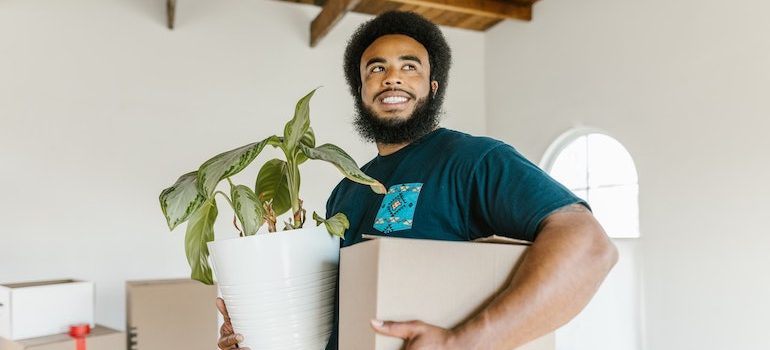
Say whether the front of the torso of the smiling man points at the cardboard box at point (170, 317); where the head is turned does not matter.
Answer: no

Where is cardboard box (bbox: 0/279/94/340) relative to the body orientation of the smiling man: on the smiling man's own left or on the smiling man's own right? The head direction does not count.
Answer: on the smiling man's own right

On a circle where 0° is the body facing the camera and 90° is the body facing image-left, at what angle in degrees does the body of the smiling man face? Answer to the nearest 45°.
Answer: approximately 45°

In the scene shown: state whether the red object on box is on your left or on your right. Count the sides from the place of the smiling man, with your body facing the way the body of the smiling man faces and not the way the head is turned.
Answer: on your right

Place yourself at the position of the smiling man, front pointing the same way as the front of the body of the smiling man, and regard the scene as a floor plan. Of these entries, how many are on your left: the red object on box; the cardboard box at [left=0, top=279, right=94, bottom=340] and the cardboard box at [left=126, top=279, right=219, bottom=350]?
0

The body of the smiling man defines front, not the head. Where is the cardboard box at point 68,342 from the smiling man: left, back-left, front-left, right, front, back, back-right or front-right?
right
